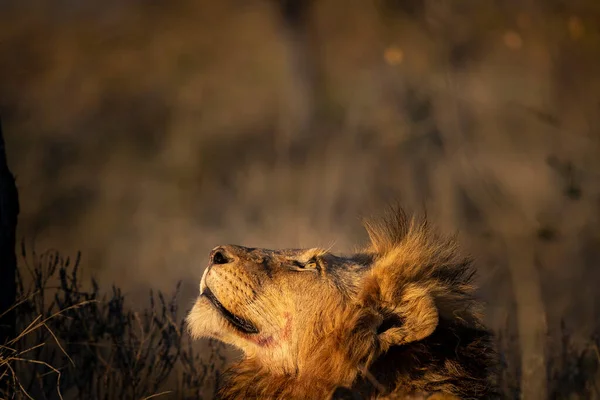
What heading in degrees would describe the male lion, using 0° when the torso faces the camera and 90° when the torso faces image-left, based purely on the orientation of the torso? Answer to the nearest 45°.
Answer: approximately 90°

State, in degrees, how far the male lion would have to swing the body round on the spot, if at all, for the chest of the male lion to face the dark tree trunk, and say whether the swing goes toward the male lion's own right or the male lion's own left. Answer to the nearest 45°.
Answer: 0° — it already faces it
